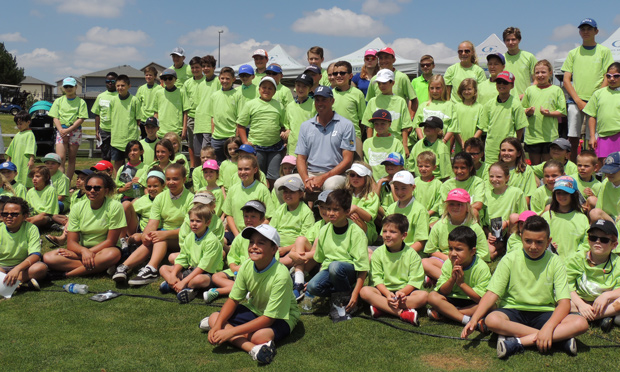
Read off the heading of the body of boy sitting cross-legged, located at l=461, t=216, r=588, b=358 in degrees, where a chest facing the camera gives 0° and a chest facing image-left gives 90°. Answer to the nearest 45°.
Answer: approximately 0°

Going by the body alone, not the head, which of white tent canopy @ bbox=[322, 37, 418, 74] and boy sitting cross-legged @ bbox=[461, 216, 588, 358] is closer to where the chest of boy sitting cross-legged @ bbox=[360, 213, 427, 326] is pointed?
the boy sitting cross-legged

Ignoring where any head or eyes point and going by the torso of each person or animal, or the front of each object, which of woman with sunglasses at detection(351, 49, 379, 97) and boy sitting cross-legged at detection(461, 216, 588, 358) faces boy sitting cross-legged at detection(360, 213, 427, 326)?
the woman with sunglasses

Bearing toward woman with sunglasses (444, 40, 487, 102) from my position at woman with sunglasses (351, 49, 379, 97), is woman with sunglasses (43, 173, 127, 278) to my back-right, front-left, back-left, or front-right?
back-right

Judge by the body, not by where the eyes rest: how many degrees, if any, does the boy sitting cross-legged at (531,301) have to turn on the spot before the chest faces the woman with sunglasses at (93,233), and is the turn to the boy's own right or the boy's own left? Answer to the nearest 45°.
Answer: approximately 90° to the boy's own right

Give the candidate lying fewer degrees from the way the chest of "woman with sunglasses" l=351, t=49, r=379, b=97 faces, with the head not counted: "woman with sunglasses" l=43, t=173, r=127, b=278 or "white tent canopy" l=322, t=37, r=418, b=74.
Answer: the woman with sunglasses

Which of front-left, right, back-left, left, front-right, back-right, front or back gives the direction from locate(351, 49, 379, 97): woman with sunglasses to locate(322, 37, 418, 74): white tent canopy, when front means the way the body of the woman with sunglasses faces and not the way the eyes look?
back

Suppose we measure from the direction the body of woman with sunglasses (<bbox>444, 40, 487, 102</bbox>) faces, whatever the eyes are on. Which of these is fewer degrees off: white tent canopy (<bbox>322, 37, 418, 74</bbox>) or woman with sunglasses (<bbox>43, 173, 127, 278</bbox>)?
the woman with sunglasses

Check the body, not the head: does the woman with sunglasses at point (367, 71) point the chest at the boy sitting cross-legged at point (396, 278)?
yes
